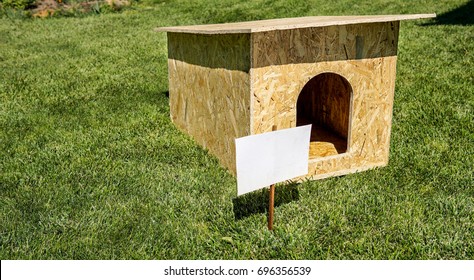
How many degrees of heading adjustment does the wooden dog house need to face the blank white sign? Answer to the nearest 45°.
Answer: approximately 45° to its right

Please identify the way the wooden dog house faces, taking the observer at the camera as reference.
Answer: facing the viewer and to the right of the viewer

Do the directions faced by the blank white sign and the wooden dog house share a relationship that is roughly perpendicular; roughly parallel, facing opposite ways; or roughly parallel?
roughly parallel

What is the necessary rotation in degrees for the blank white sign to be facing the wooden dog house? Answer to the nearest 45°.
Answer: approximately 135° to its left

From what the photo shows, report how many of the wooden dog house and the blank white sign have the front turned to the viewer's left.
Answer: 0
